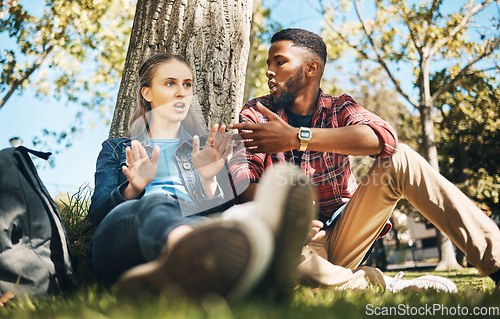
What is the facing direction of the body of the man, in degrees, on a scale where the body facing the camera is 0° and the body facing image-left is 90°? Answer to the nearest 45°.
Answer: approximately 0°

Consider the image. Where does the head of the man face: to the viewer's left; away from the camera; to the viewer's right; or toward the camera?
to the viewer's left

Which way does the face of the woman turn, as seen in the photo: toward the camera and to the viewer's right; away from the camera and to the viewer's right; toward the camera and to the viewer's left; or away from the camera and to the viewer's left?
toward the camera and to the viewer's right

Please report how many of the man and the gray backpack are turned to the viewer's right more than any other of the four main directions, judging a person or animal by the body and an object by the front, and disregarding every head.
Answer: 0

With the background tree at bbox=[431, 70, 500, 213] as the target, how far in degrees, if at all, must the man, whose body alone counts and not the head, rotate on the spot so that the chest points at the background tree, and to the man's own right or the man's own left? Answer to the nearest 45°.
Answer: approximately 180°

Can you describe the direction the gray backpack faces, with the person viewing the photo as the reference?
facing the viewer and to the left of the viewer

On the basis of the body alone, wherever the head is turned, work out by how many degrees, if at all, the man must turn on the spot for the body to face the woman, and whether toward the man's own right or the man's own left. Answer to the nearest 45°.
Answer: approximately 90° to the man's own right
